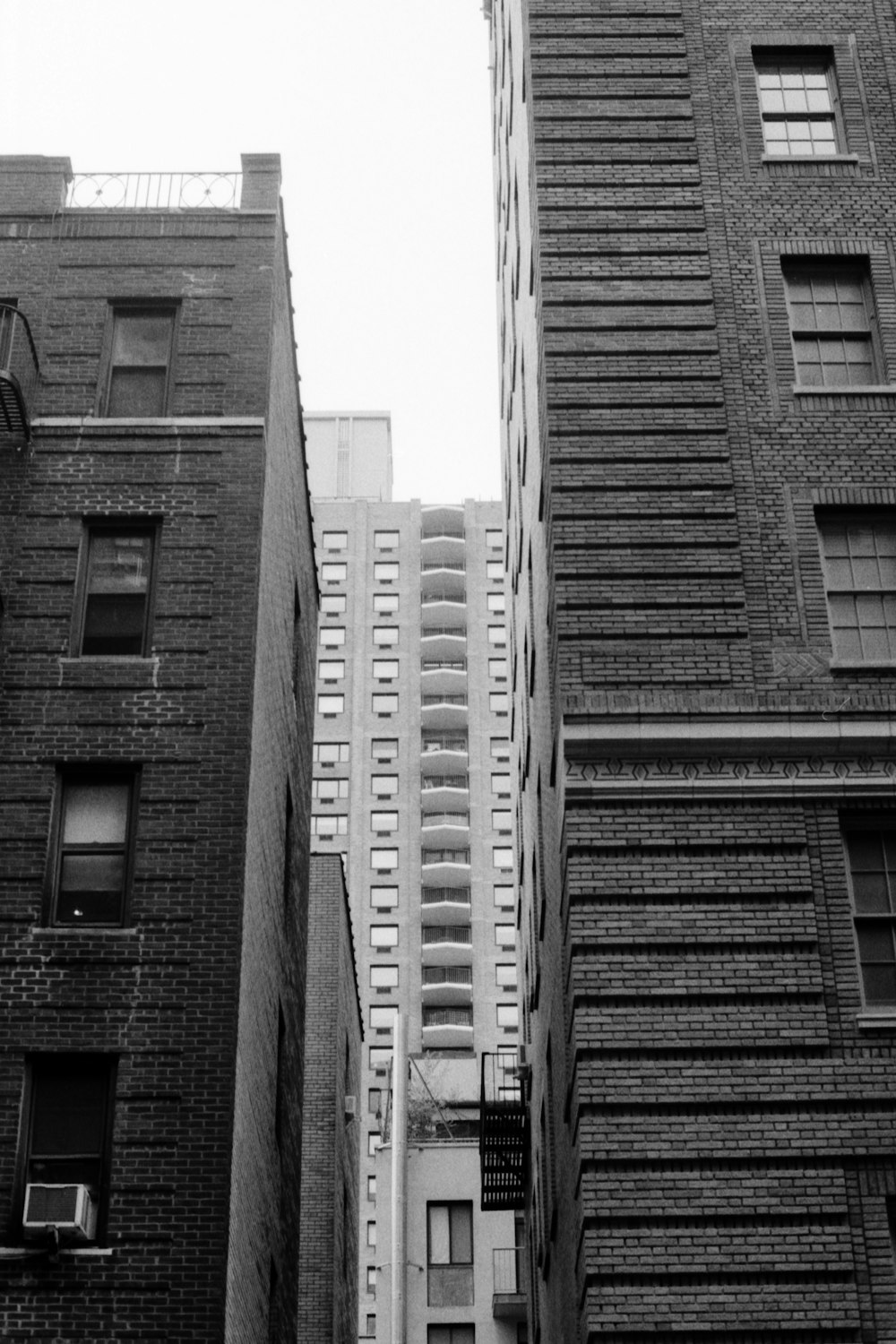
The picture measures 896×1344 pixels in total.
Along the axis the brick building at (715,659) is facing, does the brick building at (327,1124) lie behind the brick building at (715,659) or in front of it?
behind

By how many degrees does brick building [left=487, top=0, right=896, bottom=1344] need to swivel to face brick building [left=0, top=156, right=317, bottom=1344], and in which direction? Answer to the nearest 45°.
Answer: approximately 90° to its right

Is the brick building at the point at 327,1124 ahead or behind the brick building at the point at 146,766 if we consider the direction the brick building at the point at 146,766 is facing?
behind

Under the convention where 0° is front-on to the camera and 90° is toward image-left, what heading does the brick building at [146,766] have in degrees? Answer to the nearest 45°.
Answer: approximately 0°

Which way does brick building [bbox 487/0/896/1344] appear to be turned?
toward the camera

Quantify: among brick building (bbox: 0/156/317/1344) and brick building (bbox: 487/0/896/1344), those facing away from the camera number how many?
0

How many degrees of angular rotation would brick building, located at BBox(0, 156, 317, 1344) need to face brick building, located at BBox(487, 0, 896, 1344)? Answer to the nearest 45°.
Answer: approximately 45° to its left
